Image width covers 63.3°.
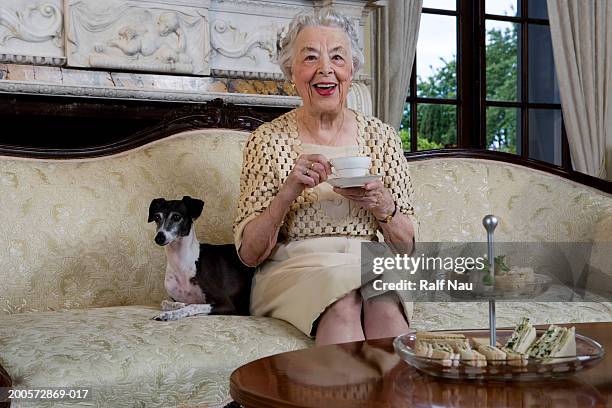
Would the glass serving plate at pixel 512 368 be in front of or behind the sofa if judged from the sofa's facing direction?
in front

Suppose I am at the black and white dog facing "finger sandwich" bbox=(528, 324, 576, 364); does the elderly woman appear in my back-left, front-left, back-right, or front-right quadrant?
front-left

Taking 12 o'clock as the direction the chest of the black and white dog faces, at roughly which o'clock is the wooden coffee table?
The wooden coffee table is roughly at 10 o'clock from the black and white dog.

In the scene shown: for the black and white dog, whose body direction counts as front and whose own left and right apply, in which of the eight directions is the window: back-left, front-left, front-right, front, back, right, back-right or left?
back

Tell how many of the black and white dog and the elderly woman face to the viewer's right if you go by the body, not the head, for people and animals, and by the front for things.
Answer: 0

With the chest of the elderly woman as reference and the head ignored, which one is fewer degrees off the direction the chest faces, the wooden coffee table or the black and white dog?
the wooden coffee table

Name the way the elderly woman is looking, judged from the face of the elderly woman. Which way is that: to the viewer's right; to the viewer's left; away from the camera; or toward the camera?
toward the camera

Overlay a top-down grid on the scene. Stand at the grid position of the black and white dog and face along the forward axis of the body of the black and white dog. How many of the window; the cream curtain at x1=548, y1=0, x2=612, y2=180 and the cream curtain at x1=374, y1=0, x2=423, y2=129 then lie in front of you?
0

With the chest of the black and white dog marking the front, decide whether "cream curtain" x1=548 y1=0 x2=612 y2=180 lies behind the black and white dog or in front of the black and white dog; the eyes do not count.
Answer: behind

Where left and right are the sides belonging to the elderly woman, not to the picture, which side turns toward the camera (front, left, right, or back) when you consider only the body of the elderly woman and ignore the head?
front

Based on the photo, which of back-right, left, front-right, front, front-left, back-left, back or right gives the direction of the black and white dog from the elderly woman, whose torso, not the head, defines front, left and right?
right

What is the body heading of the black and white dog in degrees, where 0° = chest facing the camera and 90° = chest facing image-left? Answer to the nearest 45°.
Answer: approximately 45°

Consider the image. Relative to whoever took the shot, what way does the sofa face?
facing the viewer

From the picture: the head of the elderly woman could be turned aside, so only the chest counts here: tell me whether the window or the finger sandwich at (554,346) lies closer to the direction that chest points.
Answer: the finger sandwich

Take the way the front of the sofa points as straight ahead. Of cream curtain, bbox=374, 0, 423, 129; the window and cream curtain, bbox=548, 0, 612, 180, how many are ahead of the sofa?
0

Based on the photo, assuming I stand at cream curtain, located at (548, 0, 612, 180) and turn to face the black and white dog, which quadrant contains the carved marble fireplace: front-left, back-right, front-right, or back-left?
front-right

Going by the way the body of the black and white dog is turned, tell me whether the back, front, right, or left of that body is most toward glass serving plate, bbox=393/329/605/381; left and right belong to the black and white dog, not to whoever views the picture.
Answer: left

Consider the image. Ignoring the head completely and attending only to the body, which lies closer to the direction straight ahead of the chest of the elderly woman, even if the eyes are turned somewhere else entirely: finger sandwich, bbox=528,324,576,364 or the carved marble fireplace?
the finger sandwich
